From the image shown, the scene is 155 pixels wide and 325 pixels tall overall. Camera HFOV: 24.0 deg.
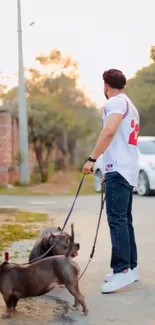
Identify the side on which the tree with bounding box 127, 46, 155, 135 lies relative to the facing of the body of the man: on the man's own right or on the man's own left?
on the man's own right

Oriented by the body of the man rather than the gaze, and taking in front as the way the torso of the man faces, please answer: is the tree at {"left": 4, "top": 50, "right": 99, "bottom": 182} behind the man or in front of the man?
in front

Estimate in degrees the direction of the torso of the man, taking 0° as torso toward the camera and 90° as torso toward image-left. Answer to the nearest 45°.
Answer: approximately 135°

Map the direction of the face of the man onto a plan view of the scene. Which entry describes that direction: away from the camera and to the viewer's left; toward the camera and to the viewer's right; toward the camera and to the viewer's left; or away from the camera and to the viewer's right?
away from the camera and to the viewer's left

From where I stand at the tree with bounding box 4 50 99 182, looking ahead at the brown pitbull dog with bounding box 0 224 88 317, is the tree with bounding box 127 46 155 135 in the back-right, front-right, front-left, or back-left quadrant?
back-left
